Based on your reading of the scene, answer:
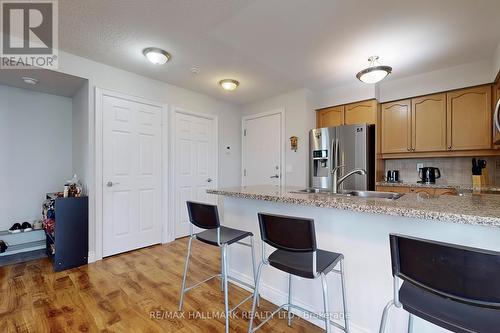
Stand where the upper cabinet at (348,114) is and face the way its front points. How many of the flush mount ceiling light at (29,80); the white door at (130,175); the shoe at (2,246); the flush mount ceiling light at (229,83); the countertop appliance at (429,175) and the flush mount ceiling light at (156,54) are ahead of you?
5

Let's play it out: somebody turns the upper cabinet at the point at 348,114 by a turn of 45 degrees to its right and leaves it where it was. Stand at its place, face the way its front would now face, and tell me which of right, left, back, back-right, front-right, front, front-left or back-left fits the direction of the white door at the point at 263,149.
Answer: front

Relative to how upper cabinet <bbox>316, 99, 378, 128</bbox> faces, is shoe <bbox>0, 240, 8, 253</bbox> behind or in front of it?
in front

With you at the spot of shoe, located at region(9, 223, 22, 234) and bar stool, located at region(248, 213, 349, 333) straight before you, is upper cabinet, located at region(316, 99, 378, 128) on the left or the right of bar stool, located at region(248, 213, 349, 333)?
left

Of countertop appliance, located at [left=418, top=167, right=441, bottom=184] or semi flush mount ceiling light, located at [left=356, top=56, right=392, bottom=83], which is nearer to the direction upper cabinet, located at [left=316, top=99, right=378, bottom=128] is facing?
the semi flush mount ceiling light

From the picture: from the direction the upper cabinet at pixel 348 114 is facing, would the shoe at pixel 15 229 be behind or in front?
in front

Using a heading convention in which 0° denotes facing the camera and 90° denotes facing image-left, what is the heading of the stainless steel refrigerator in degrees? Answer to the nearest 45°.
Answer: approximately 45°

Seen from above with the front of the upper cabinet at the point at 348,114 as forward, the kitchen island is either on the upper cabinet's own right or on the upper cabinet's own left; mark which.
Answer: on the upper cabinet's own left

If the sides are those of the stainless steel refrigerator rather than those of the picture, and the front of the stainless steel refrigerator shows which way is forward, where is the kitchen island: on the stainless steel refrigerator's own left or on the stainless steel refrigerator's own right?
on the stainless steel refrigerator's own left

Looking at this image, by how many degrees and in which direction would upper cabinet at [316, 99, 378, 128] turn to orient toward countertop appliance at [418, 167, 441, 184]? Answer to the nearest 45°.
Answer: approximately 135° to its left

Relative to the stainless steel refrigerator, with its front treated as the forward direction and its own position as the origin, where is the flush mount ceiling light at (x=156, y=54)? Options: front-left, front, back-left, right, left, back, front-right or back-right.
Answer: front

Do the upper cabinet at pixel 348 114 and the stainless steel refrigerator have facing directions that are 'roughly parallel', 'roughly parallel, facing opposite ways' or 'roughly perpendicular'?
roughly parallel

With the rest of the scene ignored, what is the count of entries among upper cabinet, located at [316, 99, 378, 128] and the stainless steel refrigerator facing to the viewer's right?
0

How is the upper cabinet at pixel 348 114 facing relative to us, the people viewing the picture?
facing the viewer and to the left of the viewer

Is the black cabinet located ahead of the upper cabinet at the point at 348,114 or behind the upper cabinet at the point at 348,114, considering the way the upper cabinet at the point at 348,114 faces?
ahead

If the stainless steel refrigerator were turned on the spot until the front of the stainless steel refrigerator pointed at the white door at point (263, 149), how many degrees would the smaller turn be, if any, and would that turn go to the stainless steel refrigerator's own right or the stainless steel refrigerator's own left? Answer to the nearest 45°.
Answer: approximately 45° to the stainless steel refrigerator's own right
